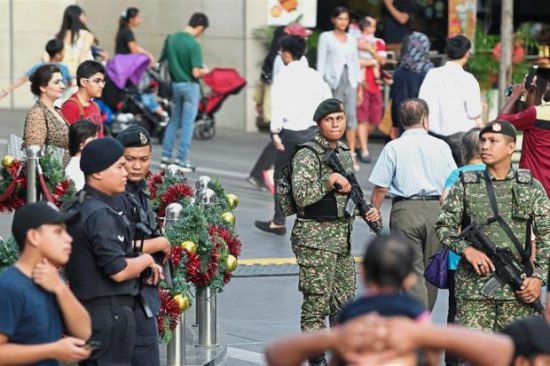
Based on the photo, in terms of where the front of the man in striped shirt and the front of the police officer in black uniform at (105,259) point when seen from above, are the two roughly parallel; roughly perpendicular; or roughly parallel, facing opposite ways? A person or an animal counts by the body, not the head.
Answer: roughly perpendicular

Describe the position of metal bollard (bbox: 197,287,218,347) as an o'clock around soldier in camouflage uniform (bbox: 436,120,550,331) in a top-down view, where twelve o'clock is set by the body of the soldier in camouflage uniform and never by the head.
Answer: The metal bollard is roughly at 4 o'clock from the soldier in camouflage uniform.

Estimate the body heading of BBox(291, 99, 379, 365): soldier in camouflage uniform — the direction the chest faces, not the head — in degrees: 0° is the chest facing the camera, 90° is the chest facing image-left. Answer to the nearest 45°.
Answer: approximately 315°

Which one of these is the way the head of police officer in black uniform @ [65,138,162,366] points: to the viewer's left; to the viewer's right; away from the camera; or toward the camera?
to the viewer's right

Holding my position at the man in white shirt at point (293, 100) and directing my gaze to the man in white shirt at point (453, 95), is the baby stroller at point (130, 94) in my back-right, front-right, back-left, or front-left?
back-left

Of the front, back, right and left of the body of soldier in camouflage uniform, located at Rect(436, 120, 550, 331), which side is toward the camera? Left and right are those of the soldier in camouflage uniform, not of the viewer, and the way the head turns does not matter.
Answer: front

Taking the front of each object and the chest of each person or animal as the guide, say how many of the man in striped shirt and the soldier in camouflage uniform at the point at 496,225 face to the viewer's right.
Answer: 0

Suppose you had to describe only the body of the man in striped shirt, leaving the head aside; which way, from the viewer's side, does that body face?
away from the camera
